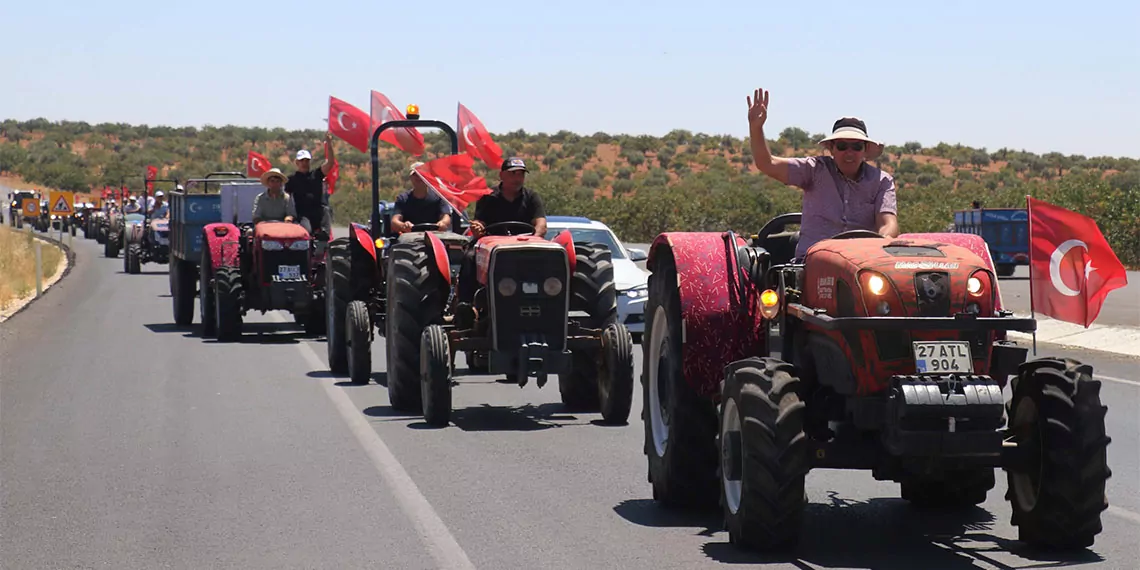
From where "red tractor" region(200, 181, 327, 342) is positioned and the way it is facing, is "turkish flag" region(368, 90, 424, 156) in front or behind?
in front

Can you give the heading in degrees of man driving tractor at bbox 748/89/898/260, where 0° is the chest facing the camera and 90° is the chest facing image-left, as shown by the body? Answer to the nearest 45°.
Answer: approximately 0°

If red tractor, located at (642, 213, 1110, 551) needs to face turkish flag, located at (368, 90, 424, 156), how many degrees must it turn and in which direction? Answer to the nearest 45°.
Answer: approximately 180°

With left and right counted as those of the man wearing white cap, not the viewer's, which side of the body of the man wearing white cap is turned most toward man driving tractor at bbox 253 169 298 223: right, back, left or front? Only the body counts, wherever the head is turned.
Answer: right

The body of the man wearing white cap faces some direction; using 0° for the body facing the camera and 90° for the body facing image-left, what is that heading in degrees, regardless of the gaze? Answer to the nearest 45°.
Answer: approximately 0°
